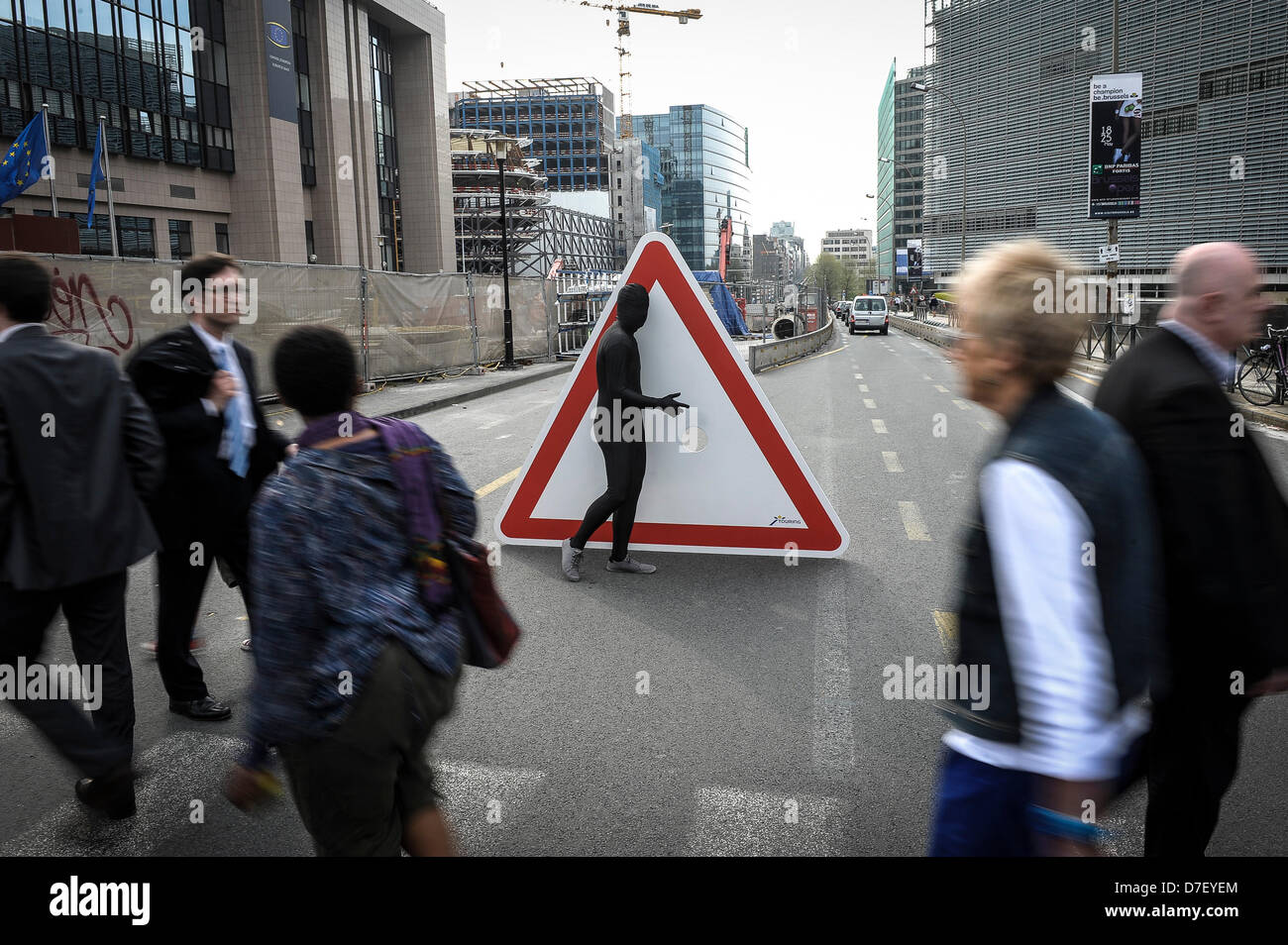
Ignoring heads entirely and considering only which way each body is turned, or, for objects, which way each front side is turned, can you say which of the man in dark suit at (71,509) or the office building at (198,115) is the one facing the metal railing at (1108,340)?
the office building

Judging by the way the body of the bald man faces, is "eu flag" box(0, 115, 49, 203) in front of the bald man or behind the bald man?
behind

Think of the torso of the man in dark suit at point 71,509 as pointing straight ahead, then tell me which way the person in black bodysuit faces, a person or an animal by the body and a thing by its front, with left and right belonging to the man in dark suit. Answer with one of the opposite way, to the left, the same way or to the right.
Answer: the opposite way

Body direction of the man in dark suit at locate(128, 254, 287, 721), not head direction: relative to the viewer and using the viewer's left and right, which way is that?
facing the viewer and to the right of the viewer

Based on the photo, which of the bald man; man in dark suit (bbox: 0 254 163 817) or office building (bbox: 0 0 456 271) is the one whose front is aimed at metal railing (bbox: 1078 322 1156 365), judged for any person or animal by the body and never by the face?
the office building

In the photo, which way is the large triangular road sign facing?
toward the camera

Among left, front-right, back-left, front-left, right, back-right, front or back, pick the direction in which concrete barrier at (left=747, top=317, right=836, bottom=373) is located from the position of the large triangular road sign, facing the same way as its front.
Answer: back

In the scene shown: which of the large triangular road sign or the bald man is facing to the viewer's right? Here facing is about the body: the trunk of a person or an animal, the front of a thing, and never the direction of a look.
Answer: the bald man

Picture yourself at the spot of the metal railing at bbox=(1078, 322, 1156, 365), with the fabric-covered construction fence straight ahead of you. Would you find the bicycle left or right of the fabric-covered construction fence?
left

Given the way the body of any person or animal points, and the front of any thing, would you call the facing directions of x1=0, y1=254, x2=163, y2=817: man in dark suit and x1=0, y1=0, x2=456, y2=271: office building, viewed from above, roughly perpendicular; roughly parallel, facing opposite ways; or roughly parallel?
roughly parallel, facing opposite ways

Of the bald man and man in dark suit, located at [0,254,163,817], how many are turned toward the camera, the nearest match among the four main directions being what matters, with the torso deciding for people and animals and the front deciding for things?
0

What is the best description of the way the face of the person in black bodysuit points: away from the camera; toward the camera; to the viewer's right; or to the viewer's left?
to the viewer's right

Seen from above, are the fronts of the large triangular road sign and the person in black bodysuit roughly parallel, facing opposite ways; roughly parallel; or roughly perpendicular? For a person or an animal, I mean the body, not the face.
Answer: roughly perpendicular

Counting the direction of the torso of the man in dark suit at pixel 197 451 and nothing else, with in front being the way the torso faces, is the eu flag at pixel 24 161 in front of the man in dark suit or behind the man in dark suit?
behind

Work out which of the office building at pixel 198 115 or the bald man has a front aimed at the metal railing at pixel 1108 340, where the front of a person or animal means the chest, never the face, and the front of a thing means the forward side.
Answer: the office building

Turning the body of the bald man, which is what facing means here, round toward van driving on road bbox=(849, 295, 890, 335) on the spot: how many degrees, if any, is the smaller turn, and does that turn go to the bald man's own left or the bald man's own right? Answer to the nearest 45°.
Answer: approximately 90° to the bald man's own left

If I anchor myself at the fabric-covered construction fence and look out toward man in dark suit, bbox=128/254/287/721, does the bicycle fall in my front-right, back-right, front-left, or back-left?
front-left

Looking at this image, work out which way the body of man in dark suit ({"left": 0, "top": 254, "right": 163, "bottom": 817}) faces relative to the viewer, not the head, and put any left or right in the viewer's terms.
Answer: facing away from the viewer and to the left of the viewer
